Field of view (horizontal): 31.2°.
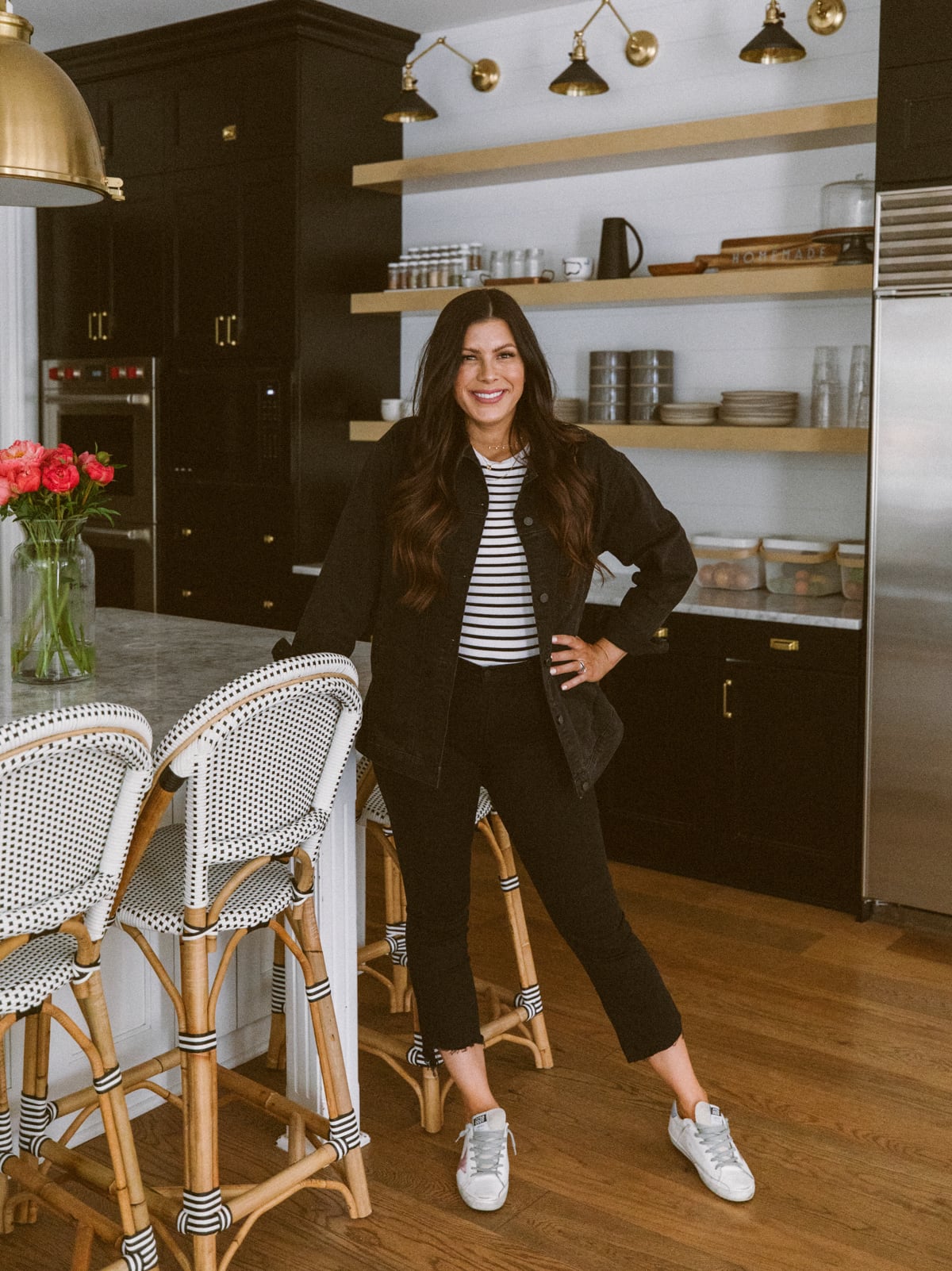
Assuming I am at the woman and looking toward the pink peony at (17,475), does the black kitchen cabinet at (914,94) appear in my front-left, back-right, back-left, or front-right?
back-right

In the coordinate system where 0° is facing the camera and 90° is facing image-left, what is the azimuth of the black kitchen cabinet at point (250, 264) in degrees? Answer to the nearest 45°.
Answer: approximately 45°

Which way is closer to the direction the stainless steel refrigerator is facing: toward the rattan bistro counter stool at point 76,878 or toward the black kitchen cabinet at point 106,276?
the rattan bistro counter stool

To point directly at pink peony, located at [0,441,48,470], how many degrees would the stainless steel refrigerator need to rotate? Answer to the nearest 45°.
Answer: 0° — it already faces it

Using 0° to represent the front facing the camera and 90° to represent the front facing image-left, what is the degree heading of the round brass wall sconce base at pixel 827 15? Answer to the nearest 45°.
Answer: approximately 45°

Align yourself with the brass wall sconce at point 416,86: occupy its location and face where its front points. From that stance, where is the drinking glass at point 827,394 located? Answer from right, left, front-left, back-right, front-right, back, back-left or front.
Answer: left

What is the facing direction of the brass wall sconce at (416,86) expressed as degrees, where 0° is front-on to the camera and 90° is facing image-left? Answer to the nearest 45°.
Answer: approximately 45°

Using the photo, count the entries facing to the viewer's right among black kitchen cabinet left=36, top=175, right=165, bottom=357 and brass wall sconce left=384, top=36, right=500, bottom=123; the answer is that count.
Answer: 0

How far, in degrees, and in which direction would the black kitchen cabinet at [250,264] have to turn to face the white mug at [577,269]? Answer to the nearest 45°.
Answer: approximately 90° to its left

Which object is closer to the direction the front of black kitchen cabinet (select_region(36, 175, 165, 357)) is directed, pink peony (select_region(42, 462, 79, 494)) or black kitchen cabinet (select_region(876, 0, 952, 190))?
the pink peony
